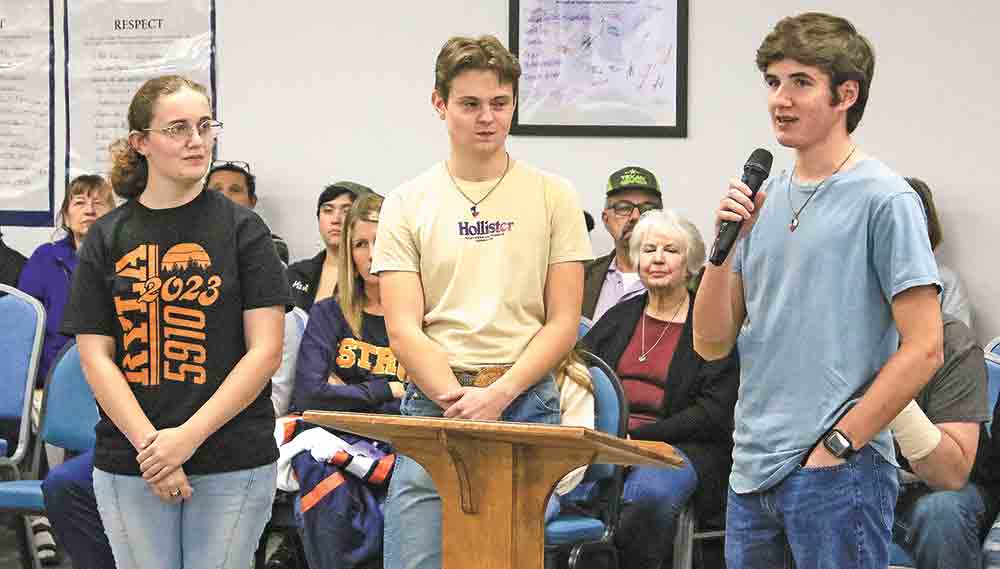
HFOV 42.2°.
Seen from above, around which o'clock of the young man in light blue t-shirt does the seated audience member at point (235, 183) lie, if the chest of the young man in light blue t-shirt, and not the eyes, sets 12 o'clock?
The seated audience member is roughly at 3 o'clock from the young man in light blue t-shirt.

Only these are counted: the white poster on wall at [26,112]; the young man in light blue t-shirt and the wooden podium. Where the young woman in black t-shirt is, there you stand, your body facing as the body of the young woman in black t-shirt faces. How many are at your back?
1

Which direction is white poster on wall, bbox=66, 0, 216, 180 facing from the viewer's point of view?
toward the camera

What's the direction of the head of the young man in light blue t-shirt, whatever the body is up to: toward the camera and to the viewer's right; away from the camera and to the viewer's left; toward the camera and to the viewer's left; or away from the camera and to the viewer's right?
toward the camera and to the viewer's left

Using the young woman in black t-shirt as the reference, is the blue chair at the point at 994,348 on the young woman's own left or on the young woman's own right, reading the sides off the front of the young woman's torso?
on the young woman's own left

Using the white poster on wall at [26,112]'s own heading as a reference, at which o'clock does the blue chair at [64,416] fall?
The blue chair is roughly at 12 o'clock from the white poster on wall.

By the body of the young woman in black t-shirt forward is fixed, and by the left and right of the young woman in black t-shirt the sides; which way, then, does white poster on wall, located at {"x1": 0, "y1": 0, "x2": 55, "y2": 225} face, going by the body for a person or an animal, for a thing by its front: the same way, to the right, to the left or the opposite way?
the same way

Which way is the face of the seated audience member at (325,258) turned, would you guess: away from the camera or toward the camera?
toward the camera

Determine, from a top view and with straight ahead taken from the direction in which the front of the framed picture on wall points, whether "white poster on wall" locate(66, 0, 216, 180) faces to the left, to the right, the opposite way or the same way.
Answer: the same way

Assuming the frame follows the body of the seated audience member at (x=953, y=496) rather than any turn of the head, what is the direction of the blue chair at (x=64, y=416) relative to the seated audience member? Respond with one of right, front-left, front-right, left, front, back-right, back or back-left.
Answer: front-right

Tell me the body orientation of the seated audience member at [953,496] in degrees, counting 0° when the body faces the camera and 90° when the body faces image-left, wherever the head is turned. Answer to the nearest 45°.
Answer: approximately 45°

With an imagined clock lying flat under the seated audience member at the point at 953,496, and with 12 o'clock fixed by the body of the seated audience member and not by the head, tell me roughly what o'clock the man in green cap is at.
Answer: The man in green cap is roughly at 3 o'clock from the seated audience member.

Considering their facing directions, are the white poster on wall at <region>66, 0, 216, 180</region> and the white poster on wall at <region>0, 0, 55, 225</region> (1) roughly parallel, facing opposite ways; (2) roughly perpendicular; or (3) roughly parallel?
roughly parallel

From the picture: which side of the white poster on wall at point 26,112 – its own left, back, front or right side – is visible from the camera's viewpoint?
front

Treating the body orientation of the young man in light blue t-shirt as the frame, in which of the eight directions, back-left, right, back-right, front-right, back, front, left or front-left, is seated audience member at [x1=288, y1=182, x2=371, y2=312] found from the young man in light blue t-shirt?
right

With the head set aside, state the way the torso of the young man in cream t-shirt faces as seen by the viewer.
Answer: toward the camera

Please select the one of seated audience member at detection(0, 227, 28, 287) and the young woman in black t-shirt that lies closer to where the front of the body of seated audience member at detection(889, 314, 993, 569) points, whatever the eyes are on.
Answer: the young woman in black t-shirt

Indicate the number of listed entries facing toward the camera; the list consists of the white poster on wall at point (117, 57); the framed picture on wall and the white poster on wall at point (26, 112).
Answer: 3

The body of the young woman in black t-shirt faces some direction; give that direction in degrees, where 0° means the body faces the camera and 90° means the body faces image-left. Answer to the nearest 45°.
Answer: approximately 0°

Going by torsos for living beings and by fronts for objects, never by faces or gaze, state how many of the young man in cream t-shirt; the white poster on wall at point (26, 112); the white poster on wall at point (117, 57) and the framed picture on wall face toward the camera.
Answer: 4
